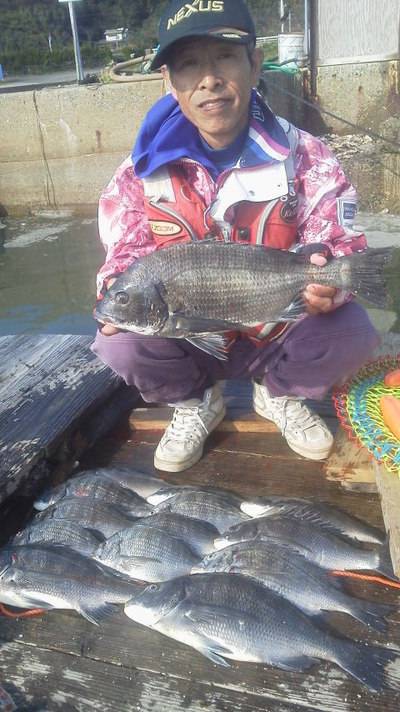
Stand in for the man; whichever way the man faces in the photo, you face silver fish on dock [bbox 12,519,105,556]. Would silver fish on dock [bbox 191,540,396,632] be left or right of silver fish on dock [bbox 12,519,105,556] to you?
left

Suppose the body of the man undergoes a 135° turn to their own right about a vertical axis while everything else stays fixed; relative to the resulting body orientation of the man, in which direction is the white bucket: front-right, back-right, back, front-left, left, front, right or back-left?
front-right

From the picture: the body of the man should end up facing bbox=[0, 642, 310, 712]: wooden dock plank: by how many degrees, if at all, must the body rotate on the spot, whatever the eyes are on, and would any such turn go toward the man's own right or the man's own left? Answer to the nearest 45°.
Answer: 0° — they already face it

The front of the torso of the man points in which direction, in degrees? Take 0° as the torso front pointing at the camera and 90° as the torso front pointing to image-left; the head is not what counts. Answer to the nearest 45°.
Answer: approximately 0°

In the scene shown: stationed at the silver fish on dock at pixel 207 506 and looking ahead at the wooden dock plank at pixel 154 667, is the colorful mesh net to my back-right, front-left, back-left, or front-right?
back-left

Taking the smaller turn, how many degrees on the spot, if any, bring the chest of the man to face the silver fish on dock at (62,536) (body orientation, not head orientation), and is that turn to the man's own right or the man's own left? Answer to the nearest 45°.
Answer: approximately 45° to the man's own right
